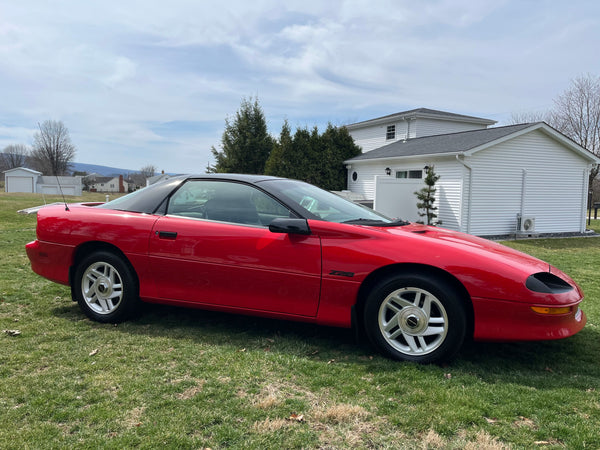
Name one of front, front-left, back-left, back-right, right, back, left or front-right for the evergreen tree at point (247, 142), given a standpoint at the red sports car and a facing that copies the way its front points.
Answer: left

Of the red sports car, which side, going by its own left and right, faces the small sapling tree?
left

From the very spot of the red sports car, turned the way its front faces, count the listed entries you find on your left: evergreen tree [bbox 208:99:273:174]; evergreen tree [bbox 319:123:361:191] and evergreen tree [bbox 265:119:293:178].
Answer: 3

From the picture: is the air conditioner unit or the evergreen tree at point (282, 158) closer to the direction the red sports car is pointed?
the air conditioner unit

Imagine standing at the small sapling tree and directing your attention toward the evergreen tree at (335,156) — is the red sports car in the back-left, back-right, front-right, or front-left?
back-left

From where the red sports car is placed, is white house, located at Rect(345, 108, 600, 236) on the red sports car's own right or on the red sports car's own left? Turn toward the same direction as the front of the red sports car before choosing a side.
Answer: on the red sports car's own left

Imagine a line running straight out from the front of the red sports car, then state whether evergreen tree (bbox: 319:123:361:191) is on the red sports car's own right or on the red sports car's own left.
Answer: on the red sports car's own left

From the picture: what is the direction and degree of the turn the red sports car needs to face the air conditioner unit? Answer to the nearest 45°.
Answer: approximately 45° to its left

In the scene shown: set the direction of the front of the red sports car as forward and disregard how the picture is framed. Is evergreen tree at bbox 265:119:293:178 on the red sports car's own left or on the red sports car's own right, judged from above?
on the red sports car's own left

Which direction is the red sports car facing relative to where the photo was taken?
to the viewer's right
